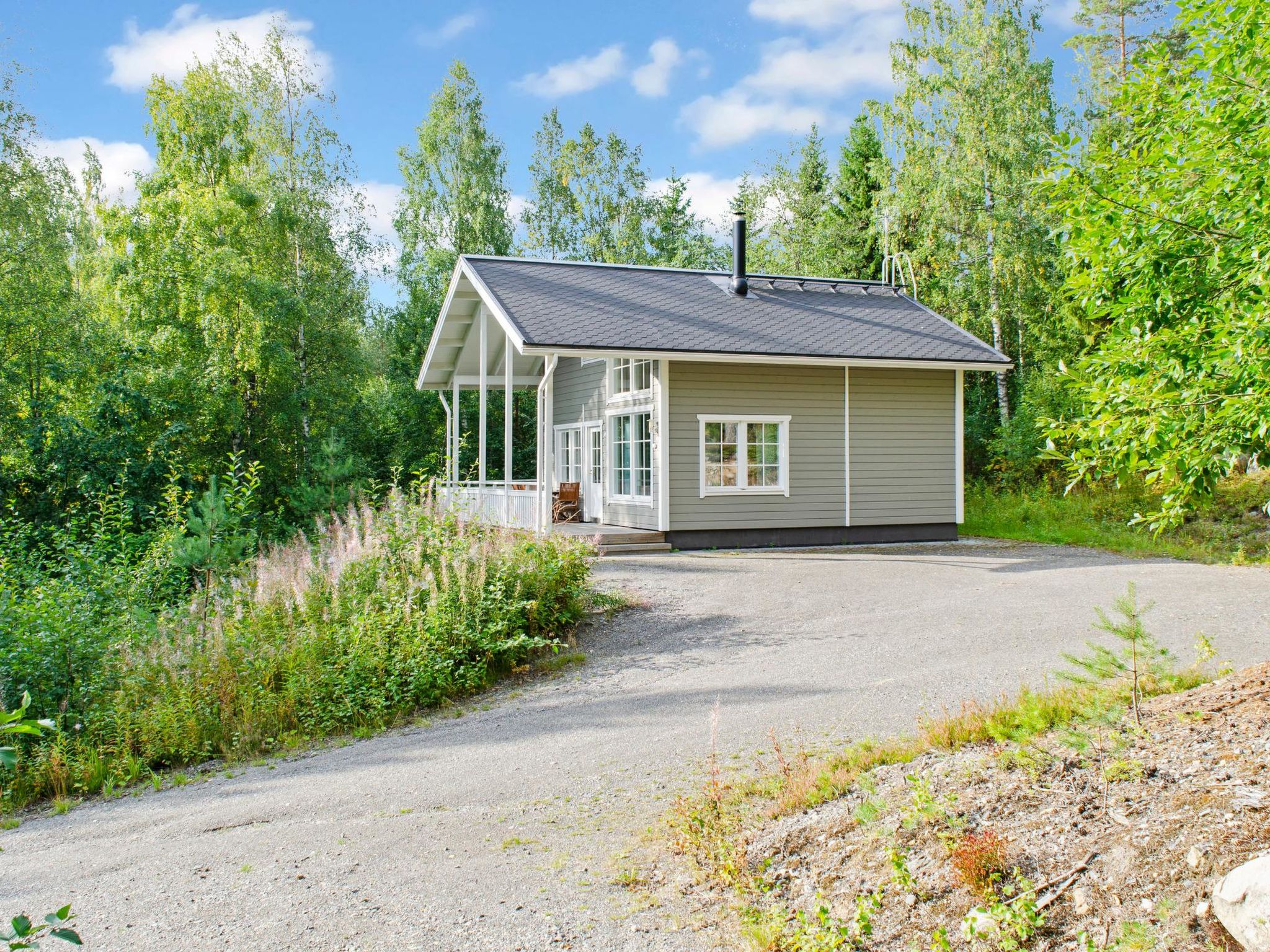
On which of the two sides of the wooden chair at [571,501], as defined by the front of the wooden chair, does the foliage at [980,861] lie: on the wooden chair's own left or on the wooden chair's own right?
on the wooden chair's own left

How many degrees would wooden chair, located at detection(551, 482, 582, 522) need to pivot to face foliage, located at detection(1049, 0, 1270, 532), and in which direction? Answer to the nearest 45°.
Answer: approximately 45° to its left

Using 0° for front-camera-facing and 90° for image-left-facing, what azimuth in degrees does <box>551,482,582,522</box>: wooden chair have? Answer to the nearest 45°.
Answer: approximately 45°

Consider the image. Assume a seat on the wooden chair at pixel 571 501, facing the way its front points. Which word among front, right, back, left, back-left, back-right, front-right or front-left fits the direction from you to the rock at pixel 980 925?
front-left

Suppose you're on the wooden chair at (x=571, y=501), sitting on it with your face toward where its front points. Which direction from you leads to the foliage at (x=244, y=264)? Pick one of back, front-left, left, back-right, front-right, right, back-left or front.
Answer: right

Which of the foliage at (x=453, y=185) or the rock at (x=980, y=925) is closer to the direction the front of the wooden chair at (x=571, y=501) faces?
the rock

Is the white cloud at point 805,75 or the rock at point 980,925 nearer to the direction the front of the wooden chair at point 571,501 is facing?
the rock

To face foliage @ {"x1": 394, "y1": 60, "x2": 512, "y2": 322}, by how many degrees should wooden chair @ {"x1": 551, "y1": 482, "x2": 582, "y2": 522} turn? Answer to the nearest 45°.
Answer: approximately 135° to its right

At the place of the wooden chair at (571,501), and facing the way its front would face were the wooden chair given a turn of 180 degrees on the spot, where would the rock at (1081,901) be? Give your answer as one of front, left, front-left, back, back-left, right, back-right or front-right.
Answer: back-right

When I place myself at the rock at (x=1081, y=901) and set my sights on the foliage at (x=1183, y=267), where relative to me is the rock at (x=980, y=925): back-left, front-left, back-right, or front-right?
back-left
